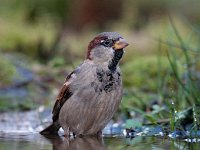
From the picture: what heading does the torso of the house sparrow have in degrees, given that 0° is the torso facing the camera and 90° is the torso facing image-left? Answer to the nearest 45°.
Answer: approximately 315°
